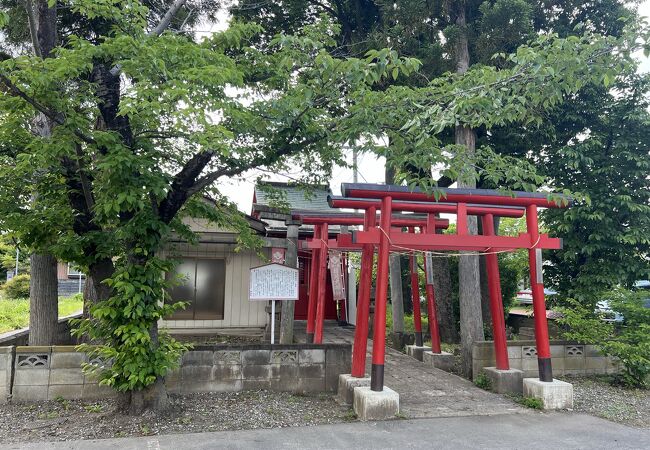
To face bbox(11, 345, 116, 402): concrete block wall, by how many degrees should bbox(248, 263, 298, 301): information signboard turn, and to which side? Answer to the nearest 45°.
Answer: approximately 45° to its right

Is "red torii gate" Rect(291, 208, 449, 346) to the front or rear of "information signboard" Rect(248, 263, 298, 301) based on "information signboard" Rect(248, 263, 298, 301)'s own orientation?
to the rear

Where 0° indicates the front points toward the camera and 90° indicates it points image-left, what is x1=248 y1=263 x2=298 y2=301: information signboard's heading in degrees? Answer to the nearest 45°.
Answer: approximately 0°

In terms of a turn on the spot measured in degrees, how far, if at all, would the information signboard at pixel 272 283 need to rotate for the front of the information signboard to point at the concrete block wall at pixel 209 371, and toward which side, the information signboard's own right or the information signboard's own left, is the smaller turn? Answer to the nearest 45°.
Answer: approximately 45° to the information signboard's own right

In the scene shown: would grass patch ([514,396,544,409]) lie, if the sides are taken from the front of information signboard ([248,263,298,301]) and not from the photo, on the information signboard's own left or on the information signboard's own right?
on the information signboard's own left

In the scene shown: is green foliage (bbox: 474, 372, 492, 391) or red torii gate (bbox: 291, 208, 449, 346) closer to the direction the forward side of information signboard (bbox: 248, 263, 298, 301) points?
the green foliage

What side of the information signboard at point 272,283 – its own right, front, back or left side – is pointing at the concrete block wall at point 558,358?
left

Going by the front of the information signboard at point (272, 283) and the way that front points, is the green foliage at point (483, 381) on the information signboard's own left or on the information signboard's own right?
on the information signboard's own left

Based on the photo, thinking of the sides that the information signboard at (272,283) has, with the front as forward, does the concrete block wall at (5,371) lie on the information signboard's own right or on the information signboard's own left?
on the information signboard's own right

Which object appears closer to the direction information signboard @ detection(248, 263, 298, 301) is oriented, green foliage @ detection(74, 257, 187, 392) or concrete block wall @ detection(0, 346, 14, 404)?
the green foliage

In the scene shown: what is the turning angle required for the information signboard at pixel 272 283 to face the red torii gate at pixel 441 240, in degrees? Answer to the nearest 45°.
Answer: approximately 45° to its left
